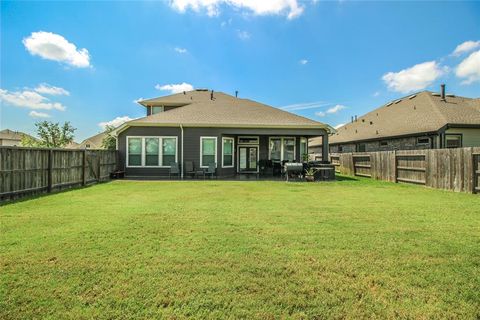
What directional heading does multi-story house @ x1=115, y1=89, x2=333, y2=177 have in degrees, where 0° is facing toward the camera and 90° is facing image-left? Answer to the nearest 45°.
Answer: approximately 180°

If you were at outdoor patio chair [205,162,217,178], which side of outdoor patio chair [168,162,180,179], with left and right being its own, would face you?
left

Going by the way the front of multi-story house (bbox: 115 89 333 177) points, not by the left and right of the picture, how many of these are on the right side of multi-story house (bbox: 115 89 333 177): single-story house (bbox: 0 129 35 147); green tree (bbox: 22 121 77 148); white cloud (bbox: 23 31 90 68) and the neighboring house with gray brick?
1

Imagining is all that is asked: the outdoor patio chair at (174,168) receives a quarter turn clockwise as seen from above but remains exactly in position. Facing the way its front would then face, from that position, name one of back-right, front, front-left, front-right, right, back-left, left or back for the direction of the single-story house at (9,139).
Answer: front-right

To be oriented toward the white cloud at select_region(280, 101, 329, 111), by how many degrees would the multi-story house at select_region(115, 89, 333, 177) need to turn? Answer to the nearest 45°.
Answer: approximately 45° to its right

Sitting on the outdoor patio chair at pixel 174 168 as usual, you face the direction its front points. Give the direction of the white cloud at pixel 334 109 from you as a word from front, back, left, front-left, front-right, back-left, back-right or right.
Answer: back-left

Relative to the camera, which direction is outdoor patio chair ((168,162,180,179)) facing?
toward the camera

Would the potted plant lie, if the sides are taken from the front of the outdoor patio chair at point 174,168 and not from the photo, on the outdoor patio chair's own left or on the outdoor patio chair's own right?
on the outdoor patio chair's own left

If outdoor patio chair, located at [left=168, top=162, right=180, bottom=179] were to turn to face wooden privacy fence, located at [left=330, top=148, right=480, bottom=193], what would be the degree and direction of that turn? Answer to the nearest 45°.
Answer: approximately 45° to its left

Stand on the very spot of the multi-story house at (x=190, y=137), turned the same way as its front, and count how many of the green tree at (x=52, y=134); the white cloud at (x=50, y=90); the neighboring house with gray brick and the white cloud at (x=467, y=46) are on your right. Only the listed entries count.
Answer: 2

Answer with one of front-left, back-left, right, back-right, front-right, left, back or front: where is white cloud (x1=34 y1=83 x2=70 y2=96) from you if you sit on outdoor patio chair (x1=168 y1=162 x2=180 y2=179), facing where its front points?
back-right

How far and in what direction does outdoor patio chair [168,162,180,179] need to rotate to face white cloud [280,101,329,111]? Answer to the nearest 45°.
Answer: approximately 135° to its left
